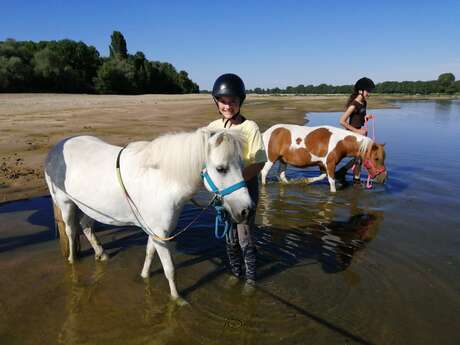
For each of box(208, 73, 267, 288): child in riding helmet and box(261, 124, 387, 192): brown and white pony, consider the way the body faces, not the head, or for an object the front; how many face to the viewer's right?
1

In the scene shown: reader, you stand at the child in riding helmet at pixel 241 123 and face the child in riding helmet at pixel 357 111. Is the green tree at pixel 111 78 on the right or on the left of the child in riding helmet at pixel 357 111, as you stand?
left

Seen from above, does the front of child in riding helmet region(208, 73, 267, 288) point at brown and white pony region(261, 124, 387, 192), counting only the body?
no

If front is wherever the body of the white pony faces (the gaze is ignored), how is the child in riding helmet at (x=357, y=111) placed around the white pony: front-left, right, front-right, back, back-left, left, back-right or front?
left

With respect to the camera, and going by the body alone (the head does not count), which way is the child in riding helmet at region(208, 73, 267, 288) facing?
toward the camera

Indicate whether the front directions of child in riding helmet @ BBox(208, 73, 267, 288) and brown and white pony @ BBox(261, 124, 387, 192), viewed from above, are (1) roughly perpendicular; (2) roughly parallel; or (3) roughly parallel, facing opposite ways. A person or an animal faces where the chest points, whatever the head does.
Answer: roughly perpendicular

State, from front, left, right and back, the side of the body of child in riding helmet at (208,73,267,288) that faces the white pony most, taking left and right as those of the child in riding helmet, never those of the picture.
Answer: right

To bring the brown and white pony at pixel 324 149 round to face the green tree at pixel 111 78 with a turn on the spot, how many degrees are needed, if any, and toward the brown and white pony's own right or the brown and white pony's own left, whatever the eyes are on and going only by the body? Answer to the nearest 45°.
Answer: approximately 135° to the brown and white pony's own left

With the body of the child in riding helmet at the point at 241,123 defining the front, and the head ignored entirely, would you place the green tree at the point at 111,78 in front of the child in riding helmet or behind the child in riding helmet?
behind

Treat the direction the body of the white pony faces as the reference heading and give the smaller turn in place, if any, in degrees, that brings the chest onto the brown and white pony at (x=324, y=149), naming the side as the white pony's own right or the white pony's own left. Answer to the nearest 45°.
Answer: approximately 90° to the white pony's own left

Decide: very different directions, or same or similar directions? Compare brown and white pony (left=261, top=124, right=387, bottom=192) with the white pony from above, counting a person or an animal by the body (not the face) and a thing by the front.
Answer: same or similar directions

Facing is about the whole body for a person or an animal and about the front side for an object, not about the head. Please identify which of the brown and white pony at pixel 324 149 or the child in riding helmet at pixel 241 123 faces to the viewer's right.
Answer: the brown and white pony

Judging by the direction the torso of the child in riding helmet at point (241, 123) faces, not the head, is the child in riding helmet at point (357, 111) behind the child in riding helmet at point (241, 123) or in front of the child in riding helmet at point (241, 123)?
behind

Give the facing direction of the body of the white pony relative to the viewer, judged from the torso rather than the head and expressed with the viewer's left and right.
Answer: facing the viewer and to the right of the viewer

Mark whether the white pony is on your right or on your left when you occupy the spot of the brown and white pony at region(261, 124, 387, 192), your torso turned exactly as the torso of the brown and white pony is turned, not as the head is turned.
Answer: on your right

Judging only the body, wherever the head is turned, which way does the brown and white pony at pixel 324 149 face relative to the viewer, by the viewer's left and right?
facing to the right of the viewer

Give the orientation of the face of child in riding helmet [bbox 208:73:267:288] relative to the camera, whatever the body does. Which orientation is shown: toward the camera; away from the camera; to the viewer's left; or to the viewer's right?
toward the camera
